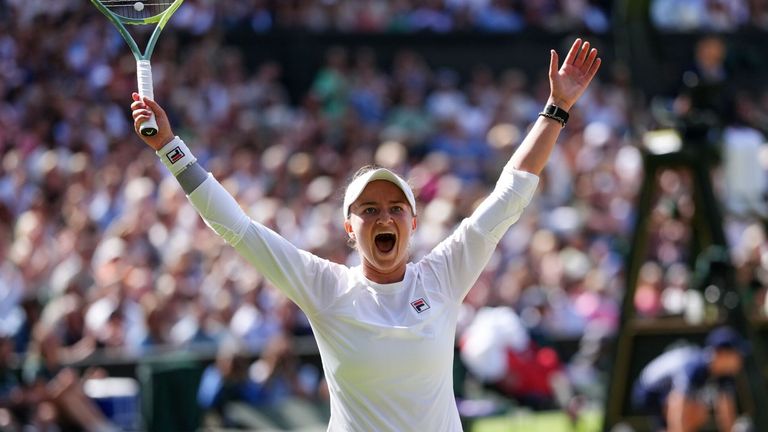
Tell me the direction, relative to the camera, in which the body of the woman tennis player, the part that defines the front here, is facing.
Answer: toward the camera

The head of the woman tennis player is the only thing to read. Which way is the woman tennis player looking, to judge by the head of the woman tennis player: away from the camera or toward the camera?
toward the camera

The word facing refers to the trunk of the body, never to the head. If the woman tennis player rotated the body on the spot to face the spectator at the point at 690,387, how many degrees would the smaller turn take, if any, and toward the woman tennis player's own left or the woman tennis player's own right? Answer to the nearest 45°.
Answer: approximately 135° to the woman tennis player's own left
